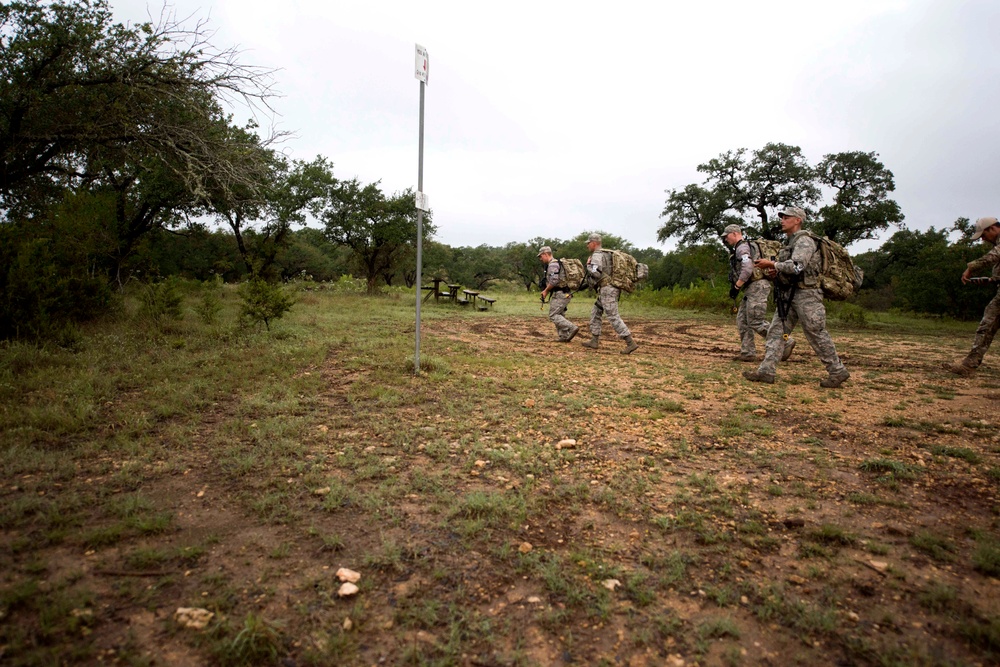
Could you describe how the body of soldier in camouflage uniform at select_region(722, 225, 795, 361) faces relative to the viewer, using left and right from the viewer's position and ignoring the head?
facing to the left of the viewer

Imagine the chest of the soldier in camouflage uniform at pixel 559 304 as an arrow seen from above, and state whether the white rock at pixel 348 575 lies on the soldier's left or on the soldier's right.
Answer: on the soldier's left

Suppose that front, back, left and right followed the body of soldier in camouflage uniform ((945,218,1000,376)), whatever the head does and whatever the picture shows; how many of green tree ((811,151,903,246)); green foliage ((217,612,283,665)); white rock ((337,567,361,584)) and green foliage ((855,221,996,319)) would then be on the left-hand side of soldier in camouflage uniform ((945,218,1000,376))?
2

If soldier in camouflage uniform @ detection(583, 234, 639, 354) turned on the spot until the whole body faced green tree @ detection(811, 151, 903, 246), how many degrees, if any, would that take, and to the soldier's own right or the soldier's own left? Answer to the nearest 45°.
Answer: approximately 135° to the soldier's own right

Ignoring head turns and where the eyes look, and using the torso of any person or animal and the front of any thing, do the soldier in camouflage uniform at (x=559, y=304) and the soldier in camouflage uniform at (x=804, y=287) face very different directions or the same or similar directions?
same or similar directions

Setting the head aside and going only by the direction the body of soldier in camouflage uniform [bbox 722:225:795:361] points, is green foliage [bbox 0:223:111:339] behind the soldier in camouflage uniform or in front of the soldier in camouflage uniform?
in front

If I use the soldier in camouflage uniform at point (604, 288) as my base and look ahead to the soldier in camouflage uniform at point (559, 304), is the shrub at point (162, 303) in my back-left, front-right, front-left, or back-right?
front-left

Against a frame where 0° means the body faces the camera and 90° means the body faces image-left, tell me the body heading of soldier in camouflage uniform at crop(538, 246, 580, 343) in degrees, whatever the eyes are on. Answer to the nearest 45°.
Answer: approximately 90°

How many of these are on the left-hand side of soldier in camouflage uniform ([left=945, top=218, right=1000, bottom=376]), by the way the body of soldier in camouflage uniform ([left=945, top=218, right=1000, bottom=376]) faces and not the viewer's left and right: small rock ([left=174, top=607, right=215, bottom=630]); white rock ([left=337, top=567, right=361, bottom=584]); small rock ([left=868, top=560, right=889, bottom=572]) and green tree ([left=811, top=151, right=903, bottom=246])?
3

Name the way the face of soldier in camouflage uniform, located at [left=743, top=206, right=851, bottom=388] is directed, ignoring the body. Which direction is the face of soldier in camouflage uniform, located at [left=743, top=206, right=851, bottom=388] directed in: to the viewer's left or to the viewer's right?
to the viewer's left

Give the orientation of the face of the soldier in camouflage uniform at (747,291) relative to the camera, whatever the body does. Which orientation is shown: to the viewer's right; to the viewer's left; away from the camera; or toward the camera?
to the viewer's left

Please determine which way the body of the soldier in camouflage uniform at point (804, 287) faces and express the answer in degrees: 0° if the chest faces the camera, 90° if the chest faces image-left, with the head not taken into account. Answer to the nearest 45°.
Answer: approximately 90°

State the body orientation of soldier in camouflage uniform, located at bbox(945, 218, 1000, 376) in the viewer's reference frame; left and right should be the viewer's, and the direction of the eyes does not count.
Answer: facing to the left of the viewer
